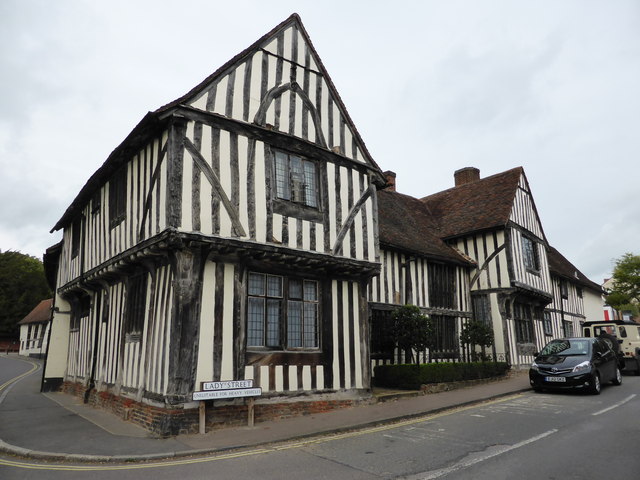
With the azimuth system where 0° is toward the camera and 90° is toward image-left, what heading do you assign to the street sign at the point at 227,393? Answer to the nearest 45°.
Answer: approximately 0°

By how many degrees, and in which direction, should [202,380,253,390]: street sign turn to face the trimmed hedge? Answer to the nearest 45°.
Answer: approximately 135° to its left

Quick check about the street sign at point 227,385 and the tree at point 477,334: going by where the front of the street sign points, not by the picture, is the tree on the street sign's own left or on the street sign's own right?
on the street sign's own left

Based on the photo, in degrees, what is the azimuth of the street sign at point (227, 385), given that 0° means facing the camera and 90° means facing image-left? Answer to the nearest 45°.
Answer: approximately 0°

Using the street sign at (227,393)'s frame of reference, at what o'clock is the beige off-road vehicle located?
The beige off-road vehicle is roughly at 8 o'clock from the street sign.

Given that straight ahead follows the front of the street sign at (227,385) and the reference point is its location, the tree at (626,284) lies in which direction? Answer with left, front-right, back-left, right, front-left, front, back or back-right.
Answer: back-left

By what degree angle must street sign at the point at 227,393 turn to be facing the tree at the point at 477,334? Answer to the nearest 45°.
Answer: approximately 135° to its left
